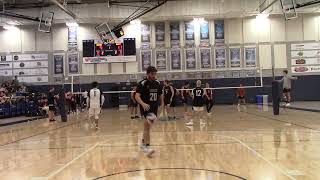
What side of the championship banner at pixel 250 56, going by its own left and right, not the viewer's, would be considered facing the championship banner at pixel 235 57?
right

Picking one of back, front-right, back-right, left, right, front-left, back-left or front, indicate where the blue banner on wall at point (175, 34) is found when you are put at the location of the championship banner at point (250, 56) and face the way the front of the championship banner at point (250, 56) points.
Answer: right

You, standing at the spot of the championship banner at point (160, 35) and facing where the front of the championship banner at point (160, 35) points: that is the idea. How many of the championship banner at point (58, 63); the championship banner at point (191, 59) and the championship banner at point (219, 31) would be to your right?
1

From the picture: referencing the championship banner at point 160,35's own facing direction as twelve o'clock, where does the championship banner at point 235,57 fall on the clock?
the championship banner at point 235,57 is roughly at 9 o'clock from the championship banner at point 160,35.

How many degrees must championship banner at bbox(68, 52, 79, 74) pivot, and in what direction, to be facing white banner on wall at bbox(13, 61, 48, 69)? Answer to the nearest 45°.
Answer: approximately 90° to its right

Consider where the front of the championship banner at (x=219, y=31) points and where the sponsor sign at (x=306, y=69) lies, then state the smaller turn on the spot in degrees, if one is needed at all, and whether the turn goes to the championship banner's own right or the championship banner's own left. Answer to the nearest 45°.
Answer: approximately 90° to the championship banner's own left

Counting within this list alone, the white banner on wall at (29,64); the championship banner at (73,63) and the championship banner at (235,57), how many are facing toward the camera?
3

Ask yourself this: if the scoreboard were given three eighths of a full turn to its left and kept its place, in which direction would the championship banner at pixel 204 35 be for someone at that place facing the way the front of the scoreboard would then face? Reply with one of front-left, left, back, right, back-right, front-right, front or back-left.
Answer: front-right

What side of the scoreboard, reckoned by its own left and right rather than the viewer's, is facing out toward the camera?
front

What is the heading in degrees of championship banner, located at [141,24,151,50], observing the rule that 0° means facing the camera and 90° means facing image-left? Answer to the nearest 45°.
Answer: approximately 0°

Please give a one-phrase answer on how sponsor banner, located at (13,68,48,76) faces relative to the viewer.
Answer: facing the viewer

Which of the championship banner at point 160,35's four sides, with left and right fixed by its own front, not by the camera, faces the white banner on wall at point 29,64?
right

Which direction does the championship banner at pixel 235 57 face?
toward the camera
